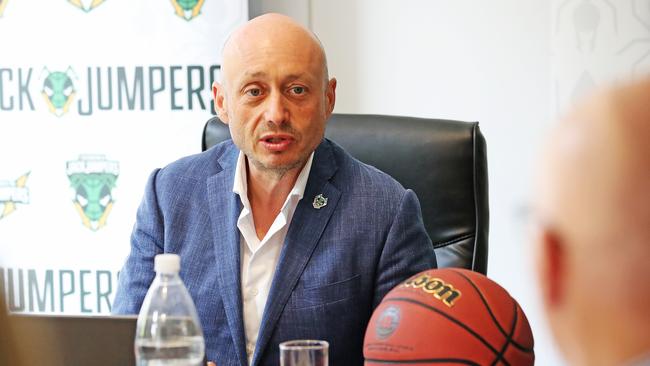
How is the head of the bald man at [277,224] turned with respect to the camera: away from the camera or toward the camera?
toward the camera

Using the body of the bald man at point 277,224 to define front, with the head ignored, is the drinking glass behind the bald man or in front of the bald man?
in front

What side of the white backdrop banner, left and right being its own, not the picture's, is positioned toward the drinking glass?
front

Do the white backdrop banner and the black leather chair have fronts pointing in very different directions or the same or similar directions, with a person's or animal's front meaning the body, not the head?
same or similar directions

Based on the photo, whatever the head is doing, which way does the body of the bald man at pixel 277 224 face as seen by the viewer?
toward the camera

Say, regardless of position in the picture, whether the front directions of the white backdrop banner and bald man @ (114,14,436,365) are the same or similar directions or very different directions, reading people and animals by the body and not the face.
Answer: same or similar directions

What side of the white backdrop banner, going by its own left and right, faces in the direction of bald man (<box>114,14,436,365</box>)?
front

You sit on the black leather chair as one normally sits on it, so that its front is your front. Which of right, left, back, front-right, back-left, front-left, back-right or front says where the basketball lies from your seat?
front

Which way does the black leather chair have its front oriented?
toward the camera

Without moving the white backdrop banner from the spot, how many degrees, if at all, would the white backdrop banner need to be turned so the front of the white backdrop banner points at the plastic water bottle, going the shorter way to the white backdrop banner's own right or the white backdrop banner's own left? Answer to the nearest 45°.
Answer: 0° — it already faces it

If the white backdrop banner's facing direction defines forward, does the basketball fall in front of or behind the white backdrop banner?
in front
